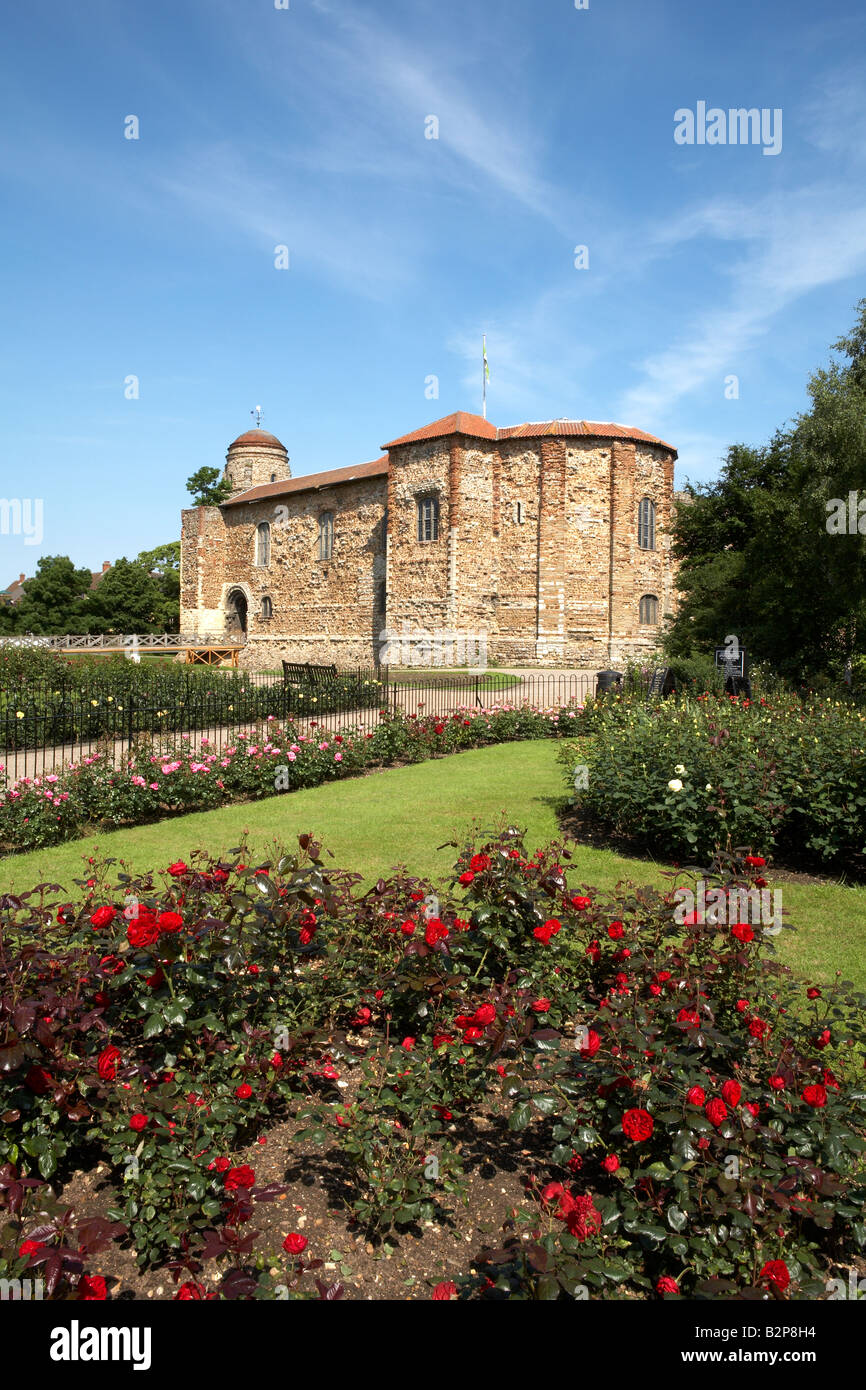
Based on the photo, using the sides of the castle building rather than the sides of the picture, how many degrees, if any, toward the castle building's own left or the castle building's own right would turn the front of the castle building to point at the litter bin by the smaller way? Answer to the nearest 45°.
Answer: approximately 45° to the castle building's own left

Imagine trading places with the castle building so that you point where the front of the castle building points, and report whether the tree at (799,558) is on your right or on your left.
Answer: on your left

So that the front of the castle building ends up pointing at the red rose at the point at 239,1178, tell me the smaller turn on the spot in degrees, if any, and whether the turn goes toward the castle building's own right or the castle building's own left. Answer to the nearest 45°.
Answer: approximately 45° to the castle building's own left

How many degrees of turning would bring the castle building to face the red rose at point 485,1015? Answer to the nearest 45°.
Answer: approximately 45° to its left

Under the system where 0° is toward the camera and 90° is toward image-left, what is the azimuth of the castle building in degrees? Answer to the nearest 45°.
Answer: approximately 45°

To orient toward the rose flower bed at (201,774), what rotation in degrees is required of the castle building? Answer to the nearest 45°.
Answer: approximately 45° to its left
